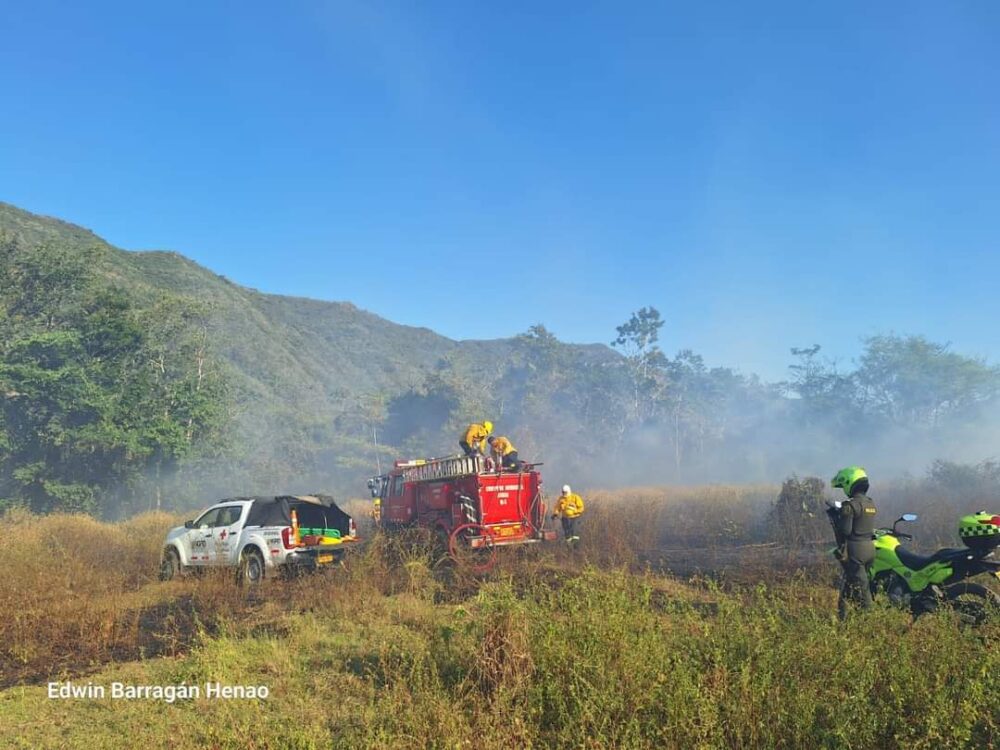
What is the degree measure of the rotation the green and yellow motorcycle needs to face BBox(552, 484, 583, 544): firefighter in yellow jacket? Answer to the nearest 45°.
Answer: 0° — it already faces them

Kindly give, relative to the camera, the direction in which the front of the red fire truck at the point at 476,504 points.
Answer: facing away from the viewer and to the left of the viewer

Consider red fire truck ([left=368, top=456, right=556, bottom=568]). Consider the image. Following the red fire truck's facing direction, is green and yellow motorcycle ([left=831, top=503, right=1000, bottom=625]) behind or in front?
behind

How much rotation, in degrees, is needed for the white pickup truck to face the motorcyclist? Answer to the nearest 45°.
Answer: approximately 180°

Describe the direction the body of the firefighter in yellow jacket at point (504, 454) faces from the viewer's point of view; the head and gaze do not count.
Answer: to the viewer's left

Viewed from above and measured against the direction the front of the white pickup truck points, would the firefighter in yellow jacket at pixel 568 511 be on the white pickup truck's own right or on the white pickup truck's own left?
on the white pickup truck's own right

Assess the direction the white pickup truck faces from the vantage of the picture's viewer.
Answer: facing away from the viewer and to the left of the viewer

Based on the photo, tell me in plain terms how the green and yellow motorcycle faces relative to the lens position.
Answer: facing away from the viewer and to the left of the viewer
